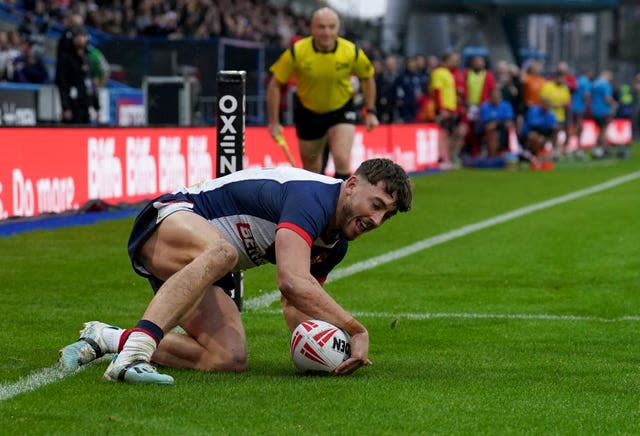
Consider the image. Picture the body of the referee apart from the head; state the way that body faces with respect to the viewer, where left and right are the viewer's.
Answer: facing the viewer

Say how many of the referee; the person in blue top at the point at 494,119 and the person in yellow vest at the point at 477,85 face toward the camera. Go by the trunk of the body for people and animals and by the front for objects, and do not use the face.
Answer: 3

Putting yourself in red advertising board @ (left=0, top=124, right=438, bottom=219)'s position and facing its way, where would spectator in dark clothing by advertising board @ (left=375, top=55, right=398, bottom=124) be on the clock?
The spectator in dark clothing by advertising board is roughly at 8 o'clock from the red advertising board.

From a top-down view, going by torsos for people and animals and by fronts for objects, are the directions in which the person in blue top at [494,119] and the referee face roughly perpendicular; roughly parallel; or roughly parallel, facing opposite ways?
roughly parallel

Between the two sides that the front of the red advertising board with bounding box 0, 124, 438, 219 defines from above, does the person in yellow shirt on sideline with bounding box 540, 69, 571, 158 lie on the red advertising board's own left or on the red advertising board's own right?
on the red advertising board's own left

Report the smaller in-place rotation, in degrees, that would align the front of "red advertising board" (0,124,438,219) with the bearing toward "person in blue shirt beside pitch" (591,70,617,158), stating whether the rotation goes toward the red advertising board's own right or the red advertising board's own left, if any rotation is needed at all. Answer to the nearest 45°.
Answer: approximately 90° to the red advertising board's own left

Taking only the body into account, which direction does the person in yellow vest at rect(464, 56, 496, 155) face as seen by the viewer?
toward the camera

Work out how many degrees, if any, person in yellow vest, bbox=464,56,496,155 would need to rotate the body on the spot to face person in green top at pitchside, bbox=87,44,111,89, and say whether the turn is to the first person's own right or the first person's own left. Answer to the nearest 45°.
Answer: approximately 45° to the first person's own right

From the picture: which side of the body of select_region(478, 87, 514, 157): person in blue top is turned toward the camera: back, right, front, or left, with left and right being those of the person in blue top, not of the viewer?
front

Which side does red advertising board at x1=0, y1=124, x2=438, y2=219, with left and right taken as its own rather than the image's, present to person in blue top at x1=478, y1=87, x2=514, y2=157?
left

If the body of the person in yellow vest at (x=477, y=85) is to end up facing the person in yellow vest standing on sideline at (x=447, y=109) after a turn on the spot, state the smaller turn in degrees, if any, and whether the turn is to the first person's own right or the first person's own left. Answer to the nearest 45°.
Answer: approximately 45° to the first person's own right

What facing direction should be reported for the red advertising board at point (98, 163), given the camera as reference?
facing the viewer and to the right of the viewer

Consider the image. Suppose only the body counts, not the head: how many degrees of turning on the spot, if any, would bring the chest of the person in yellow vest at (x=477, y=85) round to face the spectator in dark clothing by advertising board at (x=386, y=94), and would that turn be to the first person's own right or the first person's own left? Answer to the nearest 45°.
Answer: approximately 90° to the first person's own right

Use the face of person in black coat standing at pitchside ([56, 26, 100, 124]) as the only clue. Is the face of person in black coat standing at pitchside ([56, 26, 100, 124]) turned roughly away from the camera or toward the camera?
toward the camera
